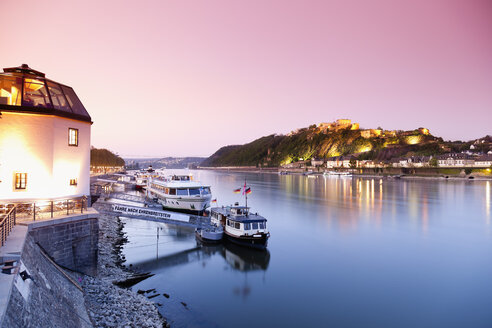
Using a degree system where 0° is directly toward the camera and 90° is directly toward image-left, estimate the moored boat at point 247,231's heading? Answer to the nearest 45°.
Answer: approximately 315°

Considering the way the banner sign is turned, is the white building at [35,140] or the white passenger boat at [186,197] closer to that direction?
the white building

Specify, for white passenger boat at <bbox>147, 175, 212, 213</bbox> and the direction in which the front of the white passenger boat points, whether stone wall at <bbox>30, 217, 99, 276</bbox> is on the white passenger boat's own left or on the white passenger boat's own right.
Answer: on the white passenger boat's own right

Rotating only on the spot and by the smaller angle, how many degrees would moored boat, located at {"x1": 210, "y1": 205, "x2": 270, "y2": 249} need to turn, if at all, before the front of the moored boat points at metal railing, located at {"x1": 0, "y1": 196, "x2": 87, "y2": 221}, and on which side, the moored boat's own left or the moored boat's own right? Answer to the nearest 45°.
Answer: approximately 90° to the moored boat's own right

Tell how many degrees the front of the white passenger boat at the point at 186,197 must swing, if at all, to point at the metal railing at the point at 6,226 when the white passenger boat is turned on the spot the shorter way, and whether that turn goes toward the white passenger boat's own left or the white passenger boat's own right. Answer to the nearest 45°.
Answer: approximately 45° to the white passenger boat's own right

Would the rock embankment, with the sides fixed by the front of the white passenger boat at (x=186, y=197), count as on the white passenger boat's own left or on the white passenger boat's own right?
on the white passenger boat's own right

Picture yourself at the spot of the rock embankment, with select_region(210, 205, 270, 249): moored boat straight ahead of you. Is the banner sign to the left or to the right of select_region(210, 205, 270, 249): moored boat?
left

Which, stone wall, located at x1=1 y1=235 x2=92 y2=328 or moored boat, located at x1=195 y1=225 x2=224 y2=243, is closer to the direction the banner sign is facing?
the stone wall

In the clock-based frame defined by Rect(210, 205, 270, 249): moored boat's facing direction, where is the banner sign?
The banner sign is roughly at 4 o'clock from the moored boat.

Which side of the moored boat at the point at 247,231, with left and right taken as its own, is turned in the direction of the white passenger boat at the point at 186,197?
back
